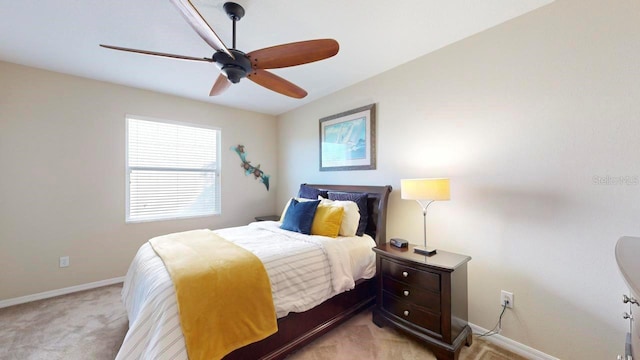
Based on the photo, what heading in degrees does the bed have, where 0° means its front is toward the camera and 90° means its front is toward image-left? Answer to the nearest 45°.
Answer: approximately 45°

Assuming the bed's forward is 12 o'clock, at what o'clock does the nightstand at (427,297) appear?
The nightstand is roughly at 8 o'clock from the bed.

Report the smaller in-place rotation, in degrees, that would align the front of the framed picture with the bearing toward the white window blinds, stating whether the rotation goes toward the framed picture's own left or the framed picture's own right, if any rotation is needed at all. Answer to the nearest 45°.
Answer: approximately 45° to the framed picture's own right

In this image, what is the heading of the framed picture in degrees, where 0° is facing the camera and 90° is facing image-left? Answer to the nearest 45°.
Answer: approximately 45°

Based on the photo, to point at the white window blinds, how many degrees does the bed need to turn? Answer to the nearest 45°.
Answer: approximately 90° to its right
